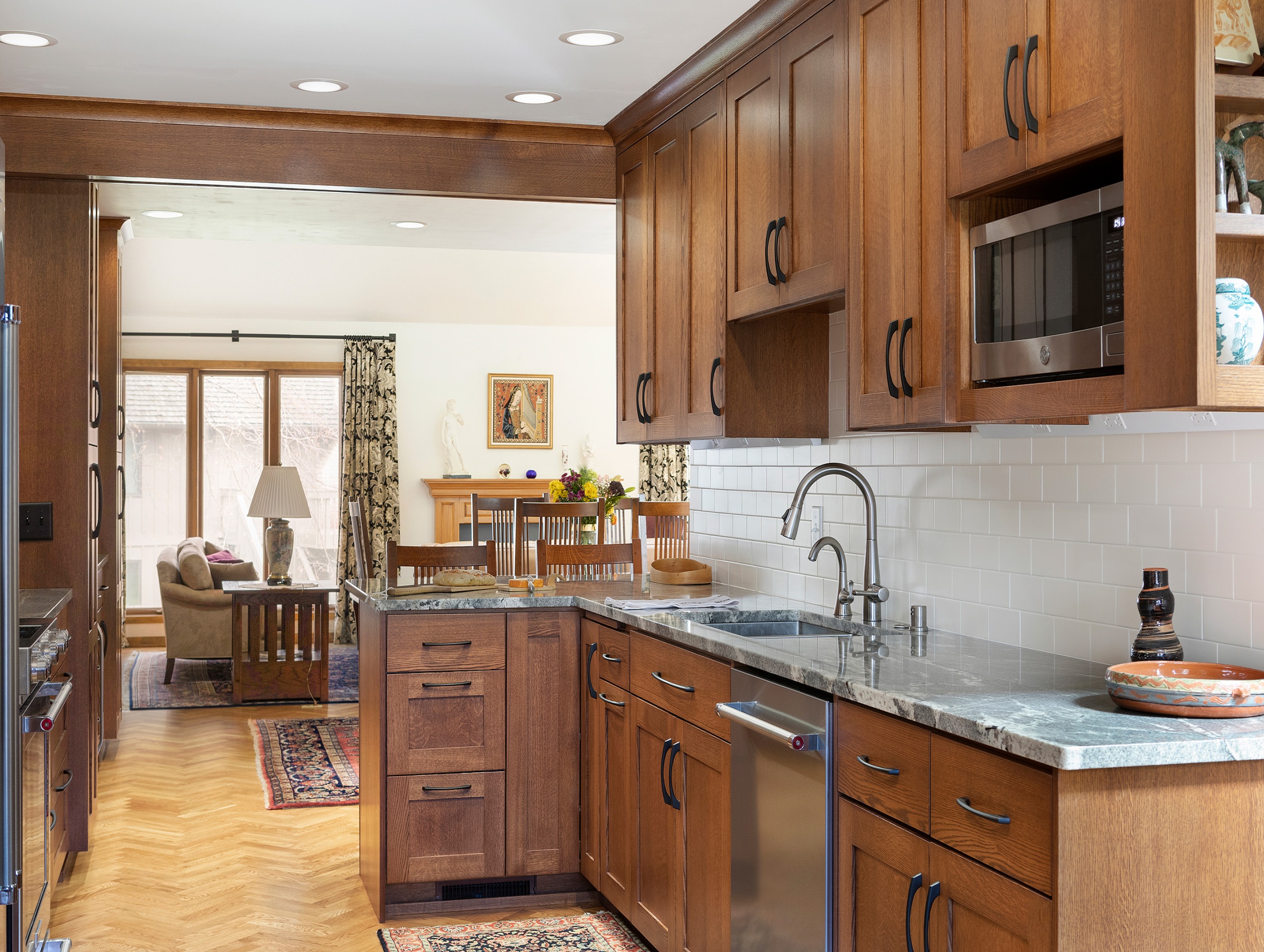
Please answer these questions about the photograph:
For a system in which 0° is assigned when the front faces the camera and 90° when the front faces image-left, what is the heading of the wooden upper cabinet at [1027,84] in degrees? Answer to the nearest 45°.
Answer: approximately 45°

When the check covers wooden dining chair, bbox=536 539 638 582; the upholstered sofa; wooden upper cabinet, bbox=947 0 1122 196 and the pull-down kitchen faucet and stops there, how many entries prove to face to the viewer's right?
1

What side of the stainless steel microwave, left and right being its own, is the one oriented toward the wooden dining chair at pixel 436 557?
right

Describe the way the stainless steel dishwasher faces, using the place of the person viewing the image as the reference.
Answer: facing the viewer and to the left of the viewer

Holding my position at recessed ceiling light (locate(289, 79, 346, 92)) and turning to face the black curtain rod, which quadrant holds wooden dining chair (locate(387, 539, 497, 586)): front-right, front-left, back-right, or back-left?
front-right

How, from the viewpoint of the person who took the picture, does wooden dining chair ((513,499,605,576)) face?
facing the viewer

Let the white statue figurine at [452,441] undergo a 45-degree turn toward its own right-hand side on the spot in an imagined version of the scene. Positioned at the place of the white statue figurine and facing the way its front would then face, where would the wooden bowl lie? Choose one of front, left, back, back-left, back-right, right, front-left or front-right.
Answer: front-left

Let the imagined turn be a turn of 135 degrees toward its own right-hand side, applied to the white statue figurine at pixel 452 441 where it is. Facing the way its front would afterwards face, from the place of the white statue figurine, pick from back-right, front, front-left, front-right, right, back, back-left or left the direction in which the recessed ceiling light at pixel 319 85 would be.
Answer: back-left

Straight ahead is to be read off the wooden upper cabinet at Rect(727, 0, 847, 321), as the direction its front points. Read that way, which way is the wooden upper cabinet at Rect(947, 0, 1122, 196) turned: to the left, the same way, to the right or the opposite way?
the same way

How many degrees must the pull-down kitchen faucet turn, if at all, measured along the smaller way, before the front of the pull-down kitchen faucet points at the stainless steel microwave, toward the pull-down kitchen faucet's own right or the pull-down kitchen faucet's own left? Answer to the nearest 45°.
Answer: approximately 45° to the pull-down kitchen faucet's own left

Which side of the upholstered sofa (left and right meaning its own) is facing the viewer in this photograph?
right

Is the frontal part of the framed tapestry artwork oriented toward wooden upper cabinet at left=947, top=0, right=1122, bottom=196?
yes

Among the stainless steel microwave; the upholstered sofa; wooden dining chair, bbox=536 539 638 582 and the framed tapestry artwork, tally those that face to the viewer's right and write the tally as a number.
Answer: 1
